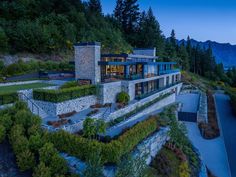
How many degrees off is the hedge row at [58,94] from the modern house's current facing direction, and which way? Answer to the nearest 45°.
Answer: approximately 90° to its right

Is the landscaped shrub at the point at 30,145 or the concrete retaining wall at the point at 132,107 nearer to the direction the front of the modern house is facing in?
the concrete retaining wall

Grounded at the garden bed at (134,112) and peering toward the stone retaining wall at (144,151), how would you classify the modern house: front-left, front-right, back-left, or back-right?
back-right

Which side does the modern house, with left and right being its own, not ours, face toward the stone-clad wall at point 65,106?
right

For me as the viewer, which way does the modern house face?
facing the viewer and to the right of the viewer

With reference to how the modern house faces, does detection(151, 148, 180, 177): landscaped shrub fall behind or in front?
in front

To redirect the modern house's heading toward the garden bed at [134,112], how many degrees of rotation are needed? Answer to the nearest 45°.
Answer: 0° — it already faces it

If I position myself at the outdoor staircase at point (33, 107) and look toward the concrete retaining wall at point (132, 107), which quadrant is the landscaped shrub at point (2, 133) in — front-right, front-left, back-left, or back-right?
back-right

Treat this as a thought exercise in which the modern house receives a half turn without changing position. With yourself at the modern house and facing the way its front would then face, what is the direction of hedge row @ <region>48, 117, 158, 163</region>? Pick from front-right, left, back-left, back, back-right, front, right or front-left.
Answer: back-left

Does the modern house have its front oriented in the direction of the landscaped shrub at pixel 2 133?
no

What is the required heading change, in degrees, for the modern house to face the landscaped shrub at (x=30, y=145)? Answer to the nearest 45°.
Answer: approximately 45° to its right

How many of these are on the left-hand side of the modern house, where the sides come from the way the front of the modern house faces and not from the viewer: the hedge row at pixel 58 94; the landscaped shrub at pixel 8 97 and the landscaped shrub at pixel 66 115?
0

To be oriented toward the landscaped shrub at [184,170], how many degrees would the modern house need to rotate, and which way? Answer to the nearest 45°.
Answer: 0° — it already faces it

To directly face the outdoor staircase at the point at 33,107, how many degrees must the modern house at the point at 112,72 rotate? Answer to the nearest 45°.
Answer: approximately 90° to its right

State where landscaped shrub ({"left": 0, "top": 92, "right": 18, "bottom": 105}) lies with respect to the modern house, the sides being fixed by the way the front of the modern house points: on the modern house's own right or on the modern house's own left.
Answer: on the modern house's own right
